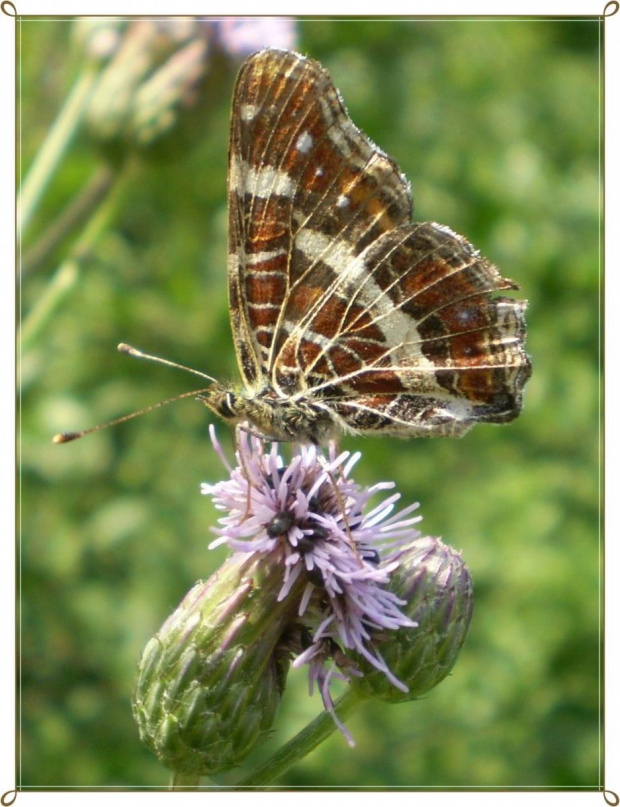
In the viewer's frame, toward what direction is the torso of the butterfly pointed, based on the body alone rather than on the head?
to the viewer's left

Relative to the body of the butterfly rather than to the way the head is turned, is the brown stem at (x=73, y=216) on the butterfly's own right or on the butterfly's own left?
on the butterfly's own right

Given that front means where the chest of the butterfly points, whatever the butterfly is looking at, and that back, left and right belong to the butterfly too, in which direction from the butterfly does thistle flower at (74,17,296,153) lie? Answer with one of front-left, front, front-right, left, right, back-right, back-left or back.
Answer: front-right

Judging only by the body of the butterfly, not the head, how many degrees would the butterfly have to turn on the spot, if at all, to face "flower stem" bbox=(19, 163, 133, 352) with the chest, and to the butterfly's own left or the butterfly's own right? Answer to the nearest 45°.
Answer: approximately 45° to the butterfly's own right
